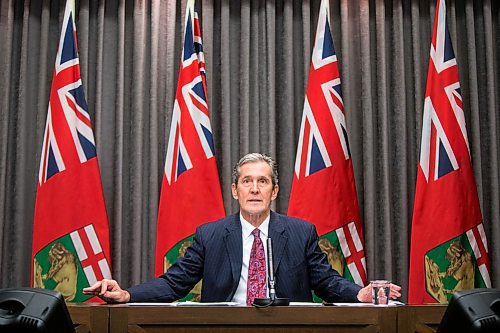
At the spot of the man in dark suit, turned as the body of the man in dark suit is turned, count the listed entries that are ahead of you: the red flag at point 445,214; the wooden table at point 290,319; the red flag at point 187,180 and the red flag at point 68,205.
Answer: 1

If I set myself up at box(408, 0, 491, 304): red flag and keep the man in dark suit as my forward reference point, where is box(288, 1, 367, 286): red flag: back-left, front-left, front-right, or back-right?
front-right

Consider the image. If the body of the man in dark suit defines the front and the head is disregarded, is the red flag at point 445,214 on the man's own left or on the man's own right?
on the man's own left

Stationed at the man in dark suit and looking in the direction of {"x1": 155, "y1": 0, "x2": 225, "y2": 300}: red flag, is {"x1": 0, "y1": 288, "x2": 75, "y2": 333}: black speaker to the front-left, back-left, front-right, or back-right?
back-left

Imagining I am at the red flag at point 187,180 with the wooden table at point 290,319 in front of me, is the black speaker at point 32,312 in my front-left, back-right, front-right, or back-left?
front-right

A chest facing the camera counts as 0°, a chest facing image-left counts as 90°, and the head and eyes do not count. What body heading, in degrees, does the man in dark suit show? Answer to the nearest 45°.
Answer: approximately 0°

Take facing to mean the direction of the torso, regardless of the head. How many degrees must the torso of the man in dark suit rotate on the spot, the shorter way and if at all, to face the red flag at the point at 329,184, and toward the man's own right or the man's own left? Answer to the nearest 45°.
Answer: approximately 135° to the man's own left

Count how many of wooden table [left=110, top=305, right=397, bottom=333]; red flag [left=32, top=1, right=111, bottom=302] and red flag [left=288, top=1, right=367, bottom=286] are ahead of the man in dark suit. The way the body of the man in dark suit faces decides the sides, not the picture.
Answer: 1

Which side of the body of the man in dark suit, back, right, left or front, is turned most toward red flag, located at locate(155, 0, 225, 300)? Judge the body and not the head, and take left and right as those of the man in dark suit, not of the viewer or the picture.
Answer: back

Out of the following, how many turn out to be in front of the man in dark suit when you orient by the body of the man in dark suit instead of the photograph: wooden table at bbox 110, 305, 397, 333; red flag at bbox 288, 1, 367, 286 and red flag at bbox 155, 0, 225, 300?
1

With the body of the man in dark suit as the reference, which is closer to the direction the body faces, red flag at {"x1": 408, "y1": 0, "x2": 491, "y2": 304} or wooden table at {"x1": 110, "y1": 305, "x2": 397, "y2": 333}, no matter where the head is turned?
the wooden table

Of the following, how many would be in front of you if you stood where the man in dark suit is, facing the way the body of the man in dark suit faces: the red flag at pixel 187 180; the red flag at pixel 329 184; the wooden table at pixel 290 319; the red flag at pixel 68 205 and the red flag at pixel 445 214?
1

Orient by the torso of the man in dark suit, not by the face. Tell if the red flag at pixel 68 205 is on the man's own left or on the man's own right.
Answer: on the man's own right

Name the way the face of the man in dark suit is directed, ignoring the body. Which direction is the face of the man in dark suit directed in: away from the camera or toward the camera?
toward the camera

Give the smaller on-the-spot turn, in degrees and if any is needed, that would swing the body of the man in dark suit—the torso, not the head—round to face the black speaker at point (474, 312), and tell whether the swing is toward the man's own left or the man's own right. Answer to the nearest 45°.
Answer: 0° — they already face it

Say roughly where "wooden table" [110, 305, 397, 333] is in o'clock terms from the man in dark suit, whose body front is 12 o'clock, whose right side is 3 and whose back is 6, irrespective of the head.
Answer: The wooden table is roughly at 12 o'clock from the man in dark suit.
